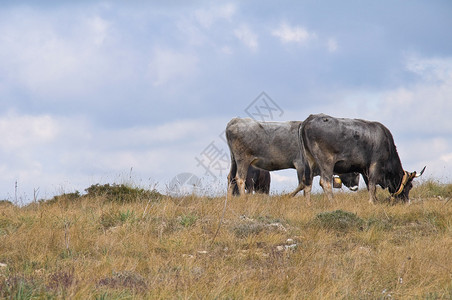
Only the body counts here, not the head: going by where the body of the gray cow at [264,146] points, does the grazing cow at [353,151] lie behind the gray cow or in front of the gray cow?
in front

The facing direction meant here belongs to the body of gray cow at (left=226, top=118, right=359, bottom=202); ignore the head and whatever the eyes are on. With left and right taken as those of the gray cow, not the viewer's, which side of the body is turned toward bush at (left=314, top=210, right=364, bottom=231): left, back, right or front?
right

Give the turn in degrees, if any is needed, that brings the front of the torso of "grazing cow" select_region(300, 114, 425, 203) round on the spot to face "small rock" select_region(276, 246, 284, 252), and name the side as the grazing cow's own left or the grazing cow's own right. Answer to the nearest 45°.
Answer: approximately 90° to the grazing cow's own right

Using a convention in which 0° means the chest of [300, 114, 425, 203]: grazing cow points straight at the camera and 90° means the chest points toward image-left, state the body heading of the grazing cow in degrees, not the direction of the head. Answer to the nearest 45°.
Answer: approximately 270°

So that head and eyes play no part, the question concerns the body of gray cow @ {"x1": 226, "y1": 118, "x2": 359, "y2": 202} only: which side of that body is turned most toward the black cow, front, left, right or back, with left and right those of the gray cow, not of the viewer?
left

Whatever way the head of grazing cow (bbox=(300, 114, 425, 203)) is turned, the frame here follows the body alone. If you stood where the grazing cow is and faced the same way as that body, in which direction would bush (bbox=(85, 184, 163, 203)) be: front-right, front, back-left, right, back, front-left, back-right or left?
back

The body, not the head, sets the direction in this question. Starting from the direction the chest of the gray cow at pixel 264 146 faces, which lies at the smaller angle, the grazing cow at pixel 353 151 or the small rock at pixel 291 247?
the grazing cow

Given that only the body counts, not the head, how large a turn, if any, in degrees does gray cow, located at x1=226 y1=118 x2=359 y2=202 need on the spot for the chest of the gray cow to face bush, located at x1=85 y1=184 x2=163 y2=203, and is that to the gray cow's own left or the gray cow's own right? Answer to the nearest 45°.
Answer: approximately 180°

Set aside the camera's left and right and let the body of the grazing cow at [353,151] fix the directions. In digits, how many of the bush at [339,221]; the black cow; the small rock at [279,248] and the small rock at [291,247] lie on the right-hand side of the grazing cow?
3

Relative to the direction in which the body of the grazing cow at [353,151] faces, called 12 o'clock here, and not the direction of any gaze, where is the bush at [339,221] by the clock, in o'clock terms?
The bush is roughly at 3 o'clock from the grazing cow.

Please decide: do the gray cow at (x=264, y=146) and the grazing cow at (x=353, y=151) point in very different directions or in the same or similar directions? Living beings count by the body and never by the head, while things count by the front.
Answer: same or similar directions

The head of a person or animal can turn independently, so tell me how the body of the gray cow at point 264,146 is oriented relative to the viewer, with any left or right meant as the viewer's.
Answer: facing to the right of the viewer

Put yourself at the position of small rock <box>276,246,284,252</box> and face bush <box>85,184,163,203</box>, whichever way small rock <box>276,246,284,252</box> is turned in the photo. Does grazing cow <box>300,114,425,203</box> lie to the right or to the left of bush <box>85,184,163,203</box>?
right

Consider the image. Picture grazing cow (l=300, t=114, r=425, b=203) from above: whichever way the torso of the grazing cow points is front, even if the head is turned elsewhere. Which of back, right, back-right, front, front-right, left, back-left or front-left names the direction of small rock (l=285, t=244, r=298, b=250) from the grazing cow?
right

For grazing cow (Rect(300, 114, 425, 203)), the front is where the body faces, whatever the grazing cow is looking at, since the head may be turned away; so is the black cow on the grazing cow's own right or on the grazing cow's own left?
on the grazing cow's own left

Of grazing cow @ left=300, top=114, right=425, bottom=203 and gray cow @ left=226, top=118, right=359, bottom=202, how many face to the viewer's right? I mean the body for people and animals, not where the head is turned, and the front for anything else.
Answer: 2

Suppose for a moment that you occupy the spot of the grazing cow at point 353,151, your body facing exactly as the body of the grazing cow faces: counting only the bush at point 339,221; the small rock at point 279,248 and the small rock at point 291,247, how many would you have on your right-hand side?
3
